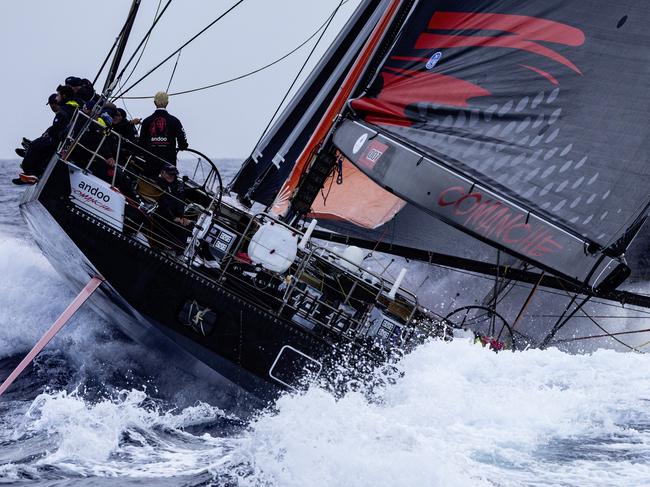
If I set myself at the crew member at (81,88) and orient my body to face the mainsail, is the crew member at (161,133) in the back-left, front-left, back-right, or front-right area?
front-right

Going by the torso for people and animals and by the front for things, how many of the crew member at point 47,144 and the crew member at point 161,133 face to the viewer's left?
1

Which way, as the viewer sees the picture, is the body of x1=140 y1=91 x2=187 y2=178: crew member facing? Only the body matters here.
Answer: away from the camera

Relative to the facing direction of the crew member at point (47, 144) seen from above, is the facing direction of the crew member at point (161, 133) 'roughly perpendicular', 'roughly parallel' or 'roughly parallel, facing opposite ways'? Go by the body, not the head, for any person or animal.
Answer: roughly perpendicular

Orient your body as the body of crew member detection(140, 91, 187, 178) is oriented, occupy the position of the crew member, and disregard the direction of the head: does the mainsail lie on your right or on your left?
on your right

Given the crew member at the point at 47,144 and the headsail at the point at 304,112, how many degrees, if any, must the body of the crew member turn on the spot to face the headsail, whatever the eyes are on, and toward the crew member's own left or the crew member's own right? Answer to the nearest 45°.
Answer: approximately 180°

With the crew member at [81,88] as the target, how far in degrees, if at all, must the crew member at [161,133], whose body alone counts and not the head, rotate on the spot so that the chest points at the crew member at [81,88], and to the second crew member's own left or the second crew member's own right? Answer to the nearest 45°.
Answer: approximately 45° to the second crew member's own left

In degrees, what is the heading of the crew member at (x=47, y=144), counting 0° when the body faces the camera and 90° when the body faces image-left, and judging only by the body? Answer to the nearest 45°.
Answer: approximately 90°
